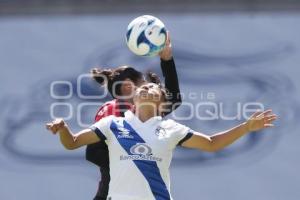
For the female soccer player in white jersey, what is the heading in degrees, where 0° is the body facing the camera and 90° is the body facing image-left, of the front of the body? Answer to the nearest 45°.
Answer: approximately 0°
